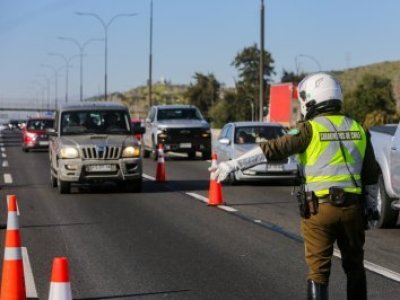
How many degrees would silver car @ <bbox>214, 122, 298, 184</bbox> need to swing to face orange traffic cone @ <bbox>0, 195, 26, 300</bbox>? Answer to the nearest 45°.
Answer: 0° — it already faces it

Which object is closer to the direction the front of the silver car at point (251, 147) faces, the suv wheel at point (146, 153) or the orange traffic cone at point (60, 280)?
the orange traffic cone

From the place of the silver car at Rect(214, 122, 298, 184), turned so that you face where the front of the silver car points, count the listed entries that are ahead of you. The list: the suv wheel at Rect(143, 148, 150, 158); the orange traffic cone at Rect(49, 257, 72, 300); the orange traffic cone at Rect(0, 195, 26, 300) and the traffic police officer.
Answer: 3

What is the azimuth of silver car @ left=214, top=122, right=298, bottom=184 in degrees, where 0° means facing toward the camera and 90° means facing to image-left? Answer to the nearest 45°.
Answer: approximately 0°

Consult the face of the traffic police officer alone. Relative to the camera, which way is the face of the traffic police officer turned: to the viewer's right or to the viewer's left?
to the viewer's left

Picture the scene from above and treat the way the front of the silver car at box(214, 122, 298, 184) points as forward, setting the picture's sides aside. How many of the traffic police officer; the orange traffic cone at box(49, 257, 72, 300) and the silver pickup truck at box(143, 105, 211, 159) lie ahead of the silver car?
2

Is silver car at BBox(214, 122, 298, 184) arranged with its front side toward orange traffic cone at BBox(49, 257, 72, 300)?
yes

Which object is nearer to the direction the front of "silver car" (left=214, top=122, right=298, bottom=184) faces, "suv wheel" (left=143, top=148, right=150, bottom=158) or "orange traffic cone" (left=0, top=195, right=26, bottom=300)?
the orange traffic cone

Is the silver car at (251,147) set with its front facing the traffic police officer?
yes

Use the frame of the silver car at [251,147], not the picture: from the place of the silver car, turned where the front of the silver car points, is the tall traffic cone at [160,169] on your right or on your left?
on your right
